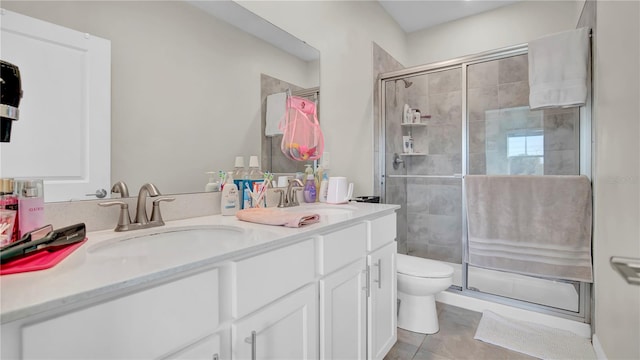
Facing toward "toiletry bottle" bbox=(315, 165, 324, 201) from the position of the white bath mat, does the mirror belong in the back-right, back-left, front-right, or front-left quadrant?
front-left

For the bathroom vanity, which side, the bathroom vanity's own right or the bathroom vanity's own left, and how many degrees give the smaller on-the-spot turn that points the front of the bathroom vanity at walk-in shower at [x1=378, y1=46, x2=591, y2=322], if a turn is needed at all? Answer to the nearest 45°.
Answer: approximately 90° to the bathroom vanity's own left

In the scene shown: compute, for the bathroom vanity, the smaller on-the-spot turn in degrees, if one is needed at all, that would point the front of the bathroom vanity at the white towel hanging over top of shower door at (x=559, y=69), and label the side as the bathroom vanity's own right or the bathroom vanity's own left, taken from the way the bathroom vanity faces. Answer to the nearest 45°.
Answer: approximately 45° to the bathroom vanity's own left

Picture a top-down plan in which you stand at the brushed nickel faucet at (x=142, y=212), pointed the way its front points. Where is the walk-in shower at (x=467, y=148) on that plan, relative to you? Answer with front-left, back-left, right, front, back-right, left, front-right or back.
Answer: front-left

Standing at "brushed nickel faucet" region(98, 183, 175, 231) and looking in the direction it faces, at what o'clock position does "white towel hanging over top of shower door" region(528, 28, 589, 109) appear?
The white towel hanging over top of shower door is roughly at 11 o'clock from the brushed nickel faucet.

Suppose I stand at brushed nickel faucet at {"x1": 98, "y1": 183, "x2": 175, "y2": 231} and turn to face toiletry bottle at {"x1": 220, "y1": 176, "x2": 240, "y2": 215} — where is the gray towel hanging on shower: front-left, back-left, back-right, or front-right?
front-right

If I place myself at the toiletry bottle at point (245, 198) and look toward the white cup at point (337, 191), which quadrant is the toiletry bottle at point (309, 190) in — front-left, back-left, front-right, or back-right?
front-left

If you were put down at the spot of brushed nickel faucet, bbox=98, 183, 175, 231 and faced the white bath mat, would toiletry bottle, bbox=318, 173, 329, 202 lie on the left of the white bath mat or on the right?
left

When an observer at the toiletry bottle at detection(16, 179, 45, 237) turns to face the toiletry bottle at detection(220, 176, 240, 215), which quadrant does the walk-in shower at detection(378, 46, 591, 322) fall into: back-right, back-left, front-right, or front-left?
front-right

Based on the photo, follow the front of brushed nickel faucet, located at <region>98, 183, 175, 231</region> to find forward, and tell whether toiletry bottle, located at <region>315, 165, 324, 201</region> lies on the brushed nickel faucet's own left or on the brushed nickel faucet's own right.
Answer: on the brushed nickel faucet's own left

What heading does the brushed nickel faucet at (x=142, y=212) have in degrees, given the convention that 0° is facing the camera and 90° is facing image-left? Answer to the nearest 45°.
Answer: approximately 315°
